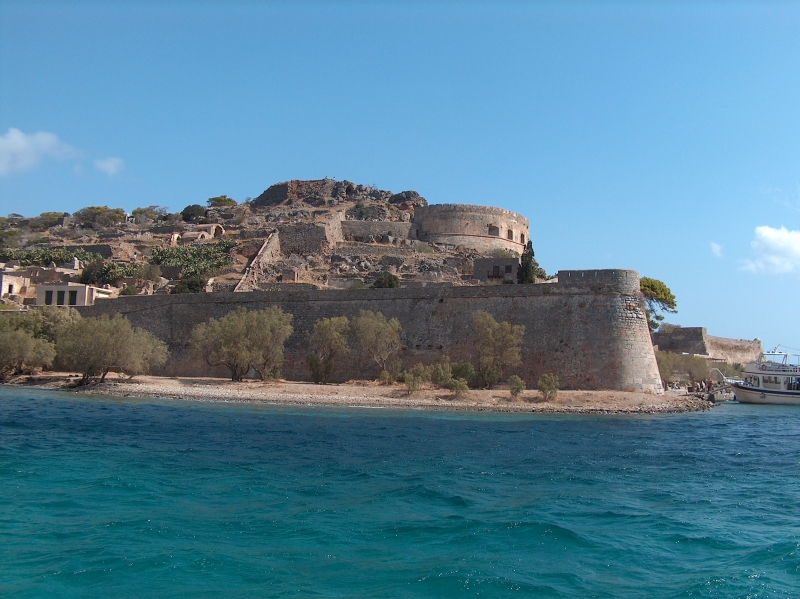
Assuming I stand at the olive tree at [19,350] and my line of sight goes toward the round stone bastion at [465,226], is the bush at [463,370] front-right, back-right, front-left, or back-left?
front-right

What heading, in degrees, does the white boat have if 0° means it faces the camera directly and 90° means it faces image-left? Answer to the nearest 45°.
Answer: approximately 90°

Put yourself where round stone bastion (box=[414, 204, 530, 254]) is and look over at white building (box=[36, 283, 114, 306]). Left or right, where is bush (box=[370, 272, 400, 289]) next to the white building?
left

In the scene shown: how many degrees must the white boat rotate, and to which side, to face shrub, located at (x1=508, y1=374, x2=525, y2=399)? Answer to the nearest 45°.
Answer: approximately 45° to its left

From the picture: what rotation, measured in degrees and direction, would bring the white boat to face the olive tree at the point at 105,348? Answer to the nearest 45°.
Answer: approximately 45° to its left

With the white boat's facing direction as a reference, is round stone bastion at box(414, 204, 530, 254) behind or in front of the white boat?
in front

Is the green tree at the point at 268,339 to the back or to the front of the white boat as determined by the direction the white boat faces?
to the front

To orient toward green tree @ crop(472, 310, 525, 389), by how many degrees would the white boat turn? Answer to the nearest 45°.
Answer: approximately 45° to its left

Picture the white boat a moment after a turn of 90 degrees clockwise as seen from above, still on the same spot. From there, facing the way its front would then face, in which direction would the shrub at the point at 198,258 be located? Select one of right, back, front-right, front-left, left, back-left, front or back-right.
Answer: left

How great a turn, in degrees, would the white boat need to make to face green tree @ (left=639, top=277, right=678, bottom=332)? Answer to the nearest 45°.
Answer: approximately 45° to its right

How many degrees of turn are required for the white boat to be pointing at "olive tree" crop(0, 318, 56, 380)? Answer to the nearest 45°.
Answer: approximately 45° to its left

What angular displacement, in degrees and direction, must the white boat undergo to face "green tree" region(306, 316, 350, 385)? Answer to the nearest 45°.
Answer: approximately 45° to its left

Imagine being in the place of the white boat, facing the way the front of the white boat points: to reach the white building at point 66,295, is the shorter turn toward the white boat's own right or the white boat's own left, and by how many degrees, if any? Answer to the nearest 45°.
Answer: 0° — it already faces it

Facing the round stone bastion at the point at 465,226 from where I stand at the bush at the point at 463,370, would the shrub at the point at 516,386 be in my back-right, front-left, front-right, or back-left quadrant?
back-right

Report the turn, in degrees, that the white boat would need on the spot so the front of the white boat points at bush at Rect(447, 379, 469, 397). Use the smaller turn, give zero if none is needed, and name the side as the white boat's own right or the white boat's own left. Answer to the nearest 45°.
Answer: approximately 45° to the white boat's own left
